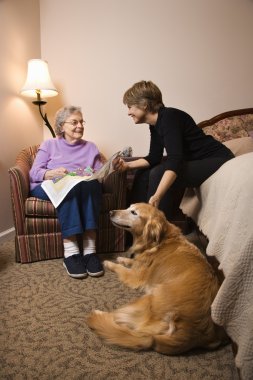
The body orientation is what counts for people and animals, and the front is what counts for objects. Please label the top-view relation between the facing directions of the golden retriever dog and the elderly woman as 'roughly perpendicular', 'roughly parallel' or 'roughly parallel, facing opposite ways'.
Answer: roughly parallel, facing opposite ways

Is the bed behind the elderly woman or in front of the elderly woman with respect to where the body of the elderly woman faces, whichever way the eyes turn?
in front

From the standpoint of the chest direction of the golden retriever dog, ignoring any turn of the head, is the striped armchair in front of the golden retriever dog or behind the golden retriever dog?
in front

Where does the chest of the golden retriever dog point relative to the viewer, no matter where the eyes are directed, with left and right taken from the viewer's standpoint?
facing away from the viewer and to the left of the viewer

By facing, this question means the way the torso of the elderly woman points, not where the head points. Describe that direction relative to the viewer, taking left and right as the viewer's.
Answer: facing the viewer and to the right of the viewer
